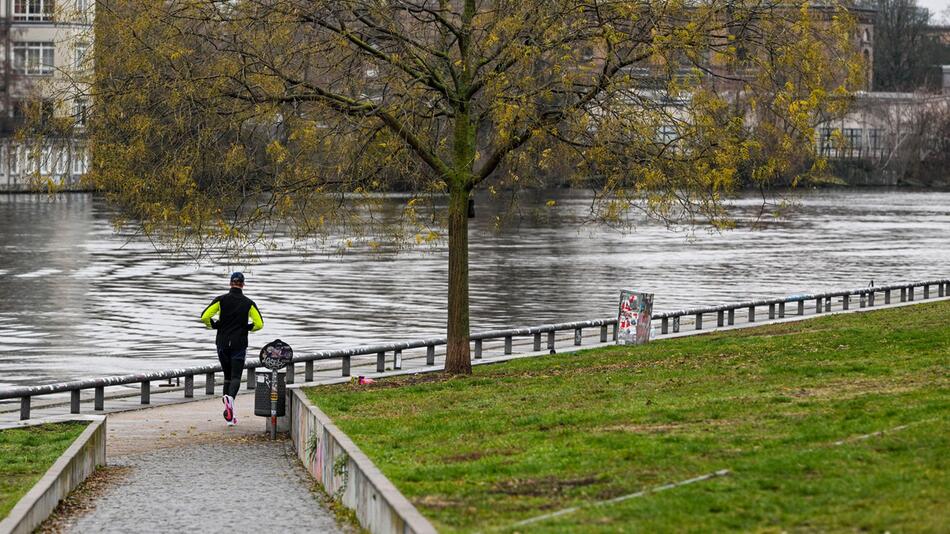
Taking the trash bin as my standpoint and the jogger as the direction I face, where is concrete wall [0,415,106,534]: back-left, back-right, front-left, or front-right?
back-left

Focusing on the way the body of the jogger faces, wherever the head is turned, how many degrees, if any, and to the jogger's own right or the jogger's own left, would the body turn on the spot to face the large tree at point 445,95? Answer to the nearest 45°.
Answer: approximately 45° to the jogger's own right

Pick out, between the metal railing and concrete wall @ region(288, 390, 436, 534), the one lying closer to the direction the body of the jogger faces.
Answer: the metal railing

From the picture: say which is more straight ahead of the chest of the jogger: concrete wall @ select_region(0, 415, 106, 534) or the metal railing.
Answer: the metal railing

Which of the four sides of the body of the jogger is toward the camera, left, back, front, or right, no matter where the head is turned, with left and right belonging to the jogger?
back

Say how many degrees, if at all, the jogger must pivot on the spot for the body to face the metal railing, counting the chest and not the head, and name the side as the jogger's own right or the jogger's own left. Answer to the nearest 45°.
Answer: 0° — they already face it

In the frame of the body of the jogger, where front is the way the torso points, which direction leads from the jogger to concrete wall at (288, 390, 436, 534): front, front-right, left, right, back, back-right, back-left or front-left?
back

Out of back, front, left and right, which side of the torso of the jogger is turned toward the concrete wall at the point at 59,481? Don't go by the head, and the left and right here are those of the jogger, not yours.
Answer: back
